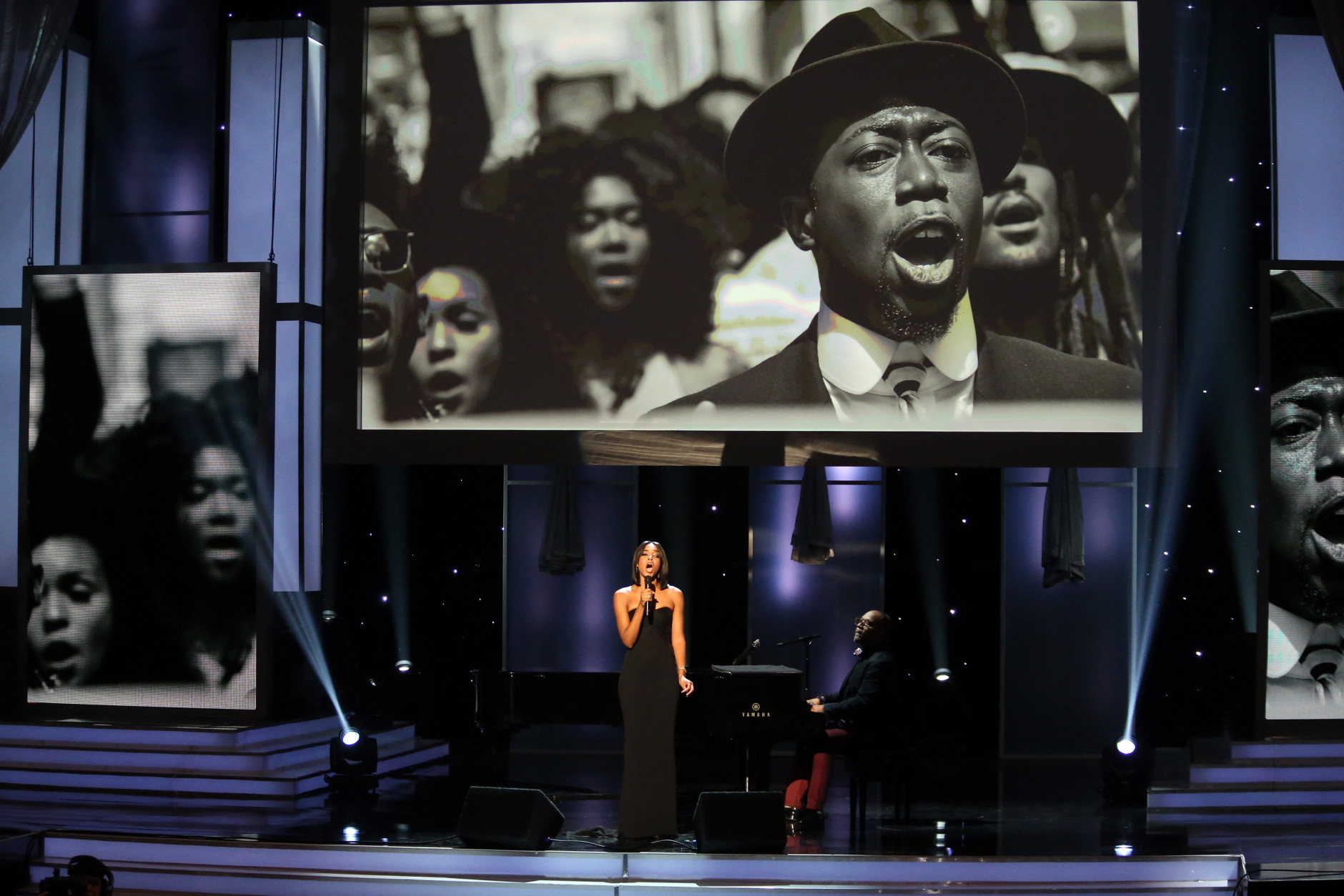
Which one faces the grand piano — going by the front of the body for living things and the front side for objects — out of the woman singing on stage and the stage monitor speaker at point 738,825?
the stage monitor speaker

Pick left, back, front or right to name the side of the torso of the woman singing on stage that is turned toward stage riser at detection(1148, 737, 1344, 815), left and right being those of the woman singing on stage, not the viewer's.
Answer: left

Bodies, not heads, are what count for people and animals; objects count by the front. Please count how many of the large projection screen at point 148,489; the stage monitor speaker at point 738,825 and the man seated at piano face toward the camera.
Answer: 1

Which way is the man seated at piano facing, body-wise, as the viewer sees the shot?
to the viewer's left

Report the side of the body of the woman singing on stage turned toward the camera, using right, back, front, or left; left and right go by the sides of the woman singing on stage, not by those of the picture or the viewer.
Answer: front

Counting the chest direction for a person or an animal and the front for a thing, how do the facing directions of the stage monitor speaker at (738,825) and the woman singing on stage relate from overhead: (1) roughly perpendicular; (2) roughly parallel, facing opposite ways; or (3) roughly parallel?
roughly parallel, facing opposite ways

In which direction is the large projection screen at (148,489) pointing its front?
toward the camera

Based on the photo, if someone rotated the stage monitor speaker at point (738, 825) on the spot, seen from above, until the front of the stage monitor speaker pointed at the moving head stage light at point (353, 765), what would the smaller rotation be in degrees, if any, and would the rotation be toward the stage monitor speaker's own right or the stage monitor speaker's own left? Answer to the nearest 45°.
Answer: approximately 45° to the stage monitor speaker's own left

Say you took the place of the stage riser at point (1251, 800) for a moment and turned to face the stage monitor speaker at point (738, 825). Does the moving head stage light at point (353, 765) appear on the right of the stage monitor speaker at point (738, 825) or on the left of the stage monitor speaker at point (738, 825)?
right

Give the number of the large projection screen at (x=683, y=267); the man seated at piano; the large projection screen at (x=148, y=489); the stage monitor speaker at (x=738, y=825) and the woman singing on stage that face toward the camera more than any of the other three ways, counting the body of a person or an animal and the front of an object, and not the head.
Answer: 3

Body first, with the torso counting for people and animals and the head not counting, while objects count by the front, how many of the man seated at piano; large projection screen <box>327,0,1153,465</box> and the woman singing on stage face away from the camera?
0

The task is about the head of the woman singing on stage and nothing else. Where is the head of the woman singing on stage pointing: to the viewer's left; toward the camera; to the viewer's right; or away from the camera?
toward the camera

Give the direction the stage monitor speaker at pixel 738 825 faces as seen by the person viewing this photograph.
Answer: facing away from the viewer

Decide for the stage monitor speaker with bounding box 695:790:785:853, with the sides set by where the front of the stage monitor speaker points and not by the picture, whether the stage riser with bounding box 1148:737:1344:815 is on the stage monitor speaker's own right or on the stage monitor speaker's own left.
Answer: on the stage monitor speaker's own right
